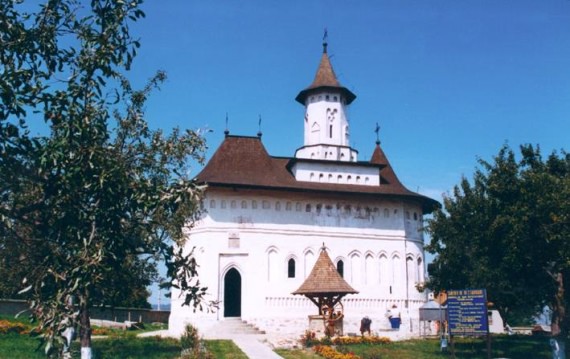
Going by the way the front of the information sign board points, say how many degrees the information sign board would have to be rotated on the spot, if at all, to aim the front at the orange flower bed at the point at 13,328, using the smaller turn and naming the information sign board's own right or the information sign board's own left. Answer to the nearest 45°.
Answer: approximately 90° to the information sign board's own right

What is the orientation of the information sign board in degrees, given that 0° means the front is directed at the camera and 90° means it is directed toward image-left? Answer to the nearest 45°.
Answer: approximately 0°

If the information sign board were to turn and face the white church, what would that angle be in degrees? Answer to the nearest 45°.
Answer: approximately 135° to its right

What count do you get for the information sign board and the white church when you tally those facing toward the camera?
2

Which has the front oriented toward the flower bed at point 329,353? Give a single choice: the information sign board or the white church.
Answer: the white church

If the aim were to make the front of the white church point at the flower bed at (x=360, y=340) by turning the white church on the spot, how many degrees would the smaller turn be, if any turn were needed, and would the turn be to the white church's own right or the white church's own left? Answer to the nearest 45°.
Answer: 0° — it already faces it

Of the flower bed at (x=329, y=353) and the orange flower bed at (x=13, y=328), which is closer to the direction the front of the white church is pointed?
the flower bed at (x=329, y=353)

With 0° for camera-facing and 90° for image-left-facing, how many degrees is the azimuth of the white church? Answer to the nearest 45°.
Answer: approximately 0°

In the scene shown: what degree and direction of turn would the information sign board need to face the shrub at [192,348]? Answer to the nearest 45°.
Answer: approximately 90° to its right

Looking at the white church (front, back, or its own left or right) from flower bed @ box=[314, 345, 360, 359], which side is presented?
front
